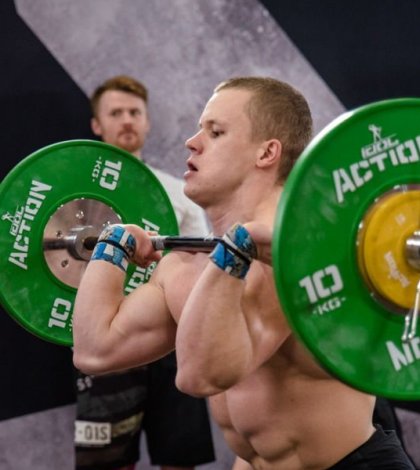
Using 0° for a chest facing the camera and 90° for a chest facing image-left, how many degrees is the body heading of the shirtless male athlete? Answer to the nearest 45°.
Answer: approximately 45°
